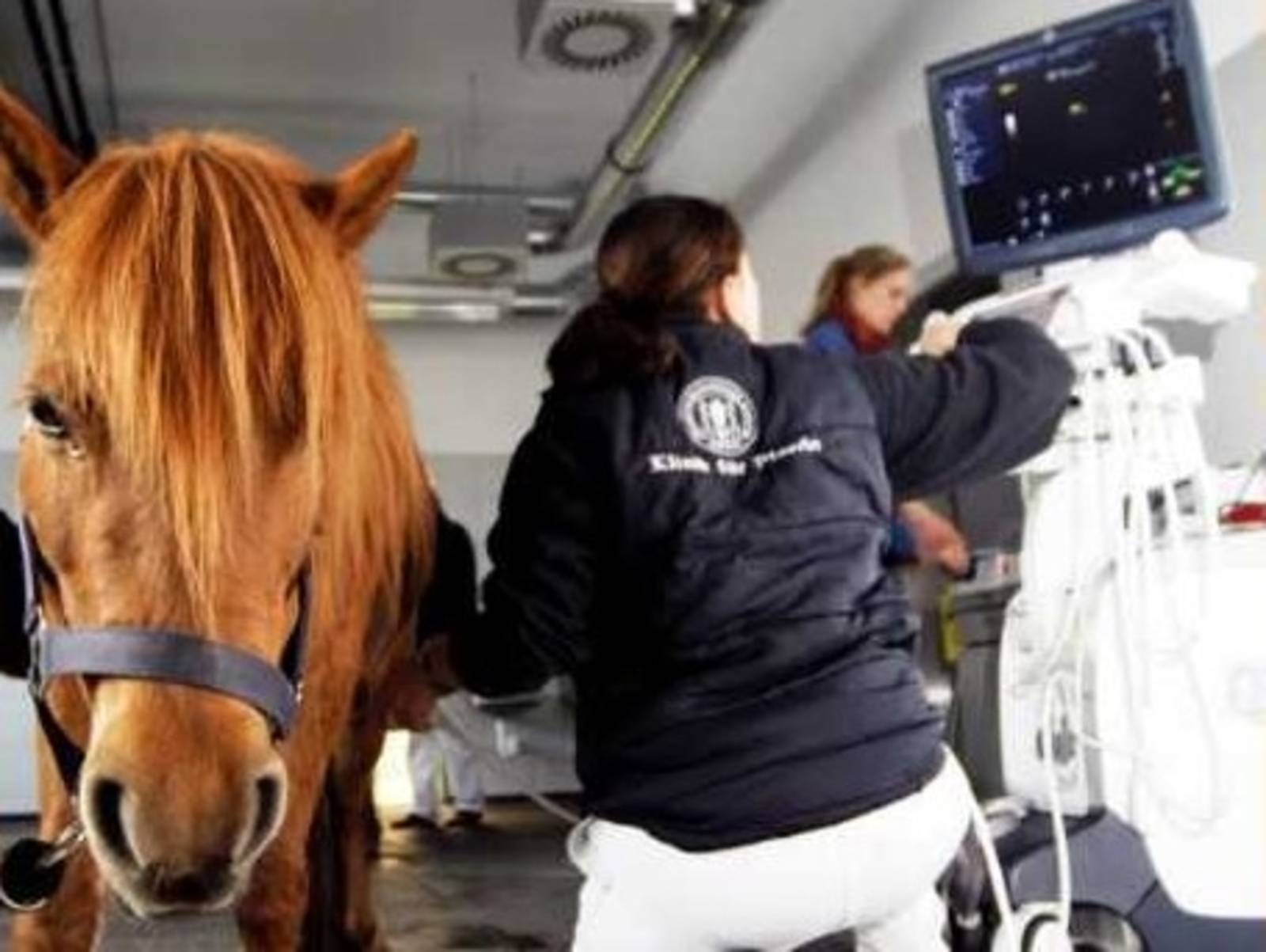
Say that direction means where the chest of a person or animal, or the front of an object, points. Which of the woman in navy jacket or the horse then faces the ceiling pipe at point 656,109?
the woman in navy jacket

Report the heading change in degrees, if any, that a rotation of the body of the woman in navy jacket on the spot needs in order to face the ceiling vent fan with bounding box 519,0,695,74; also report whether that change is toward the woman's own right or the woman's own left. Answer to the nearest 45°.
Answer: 0° — they already face it

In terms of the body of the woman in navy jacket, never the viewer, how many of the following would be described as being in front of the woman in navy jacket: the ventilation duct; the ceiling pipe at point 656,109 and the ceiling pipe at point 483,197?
3

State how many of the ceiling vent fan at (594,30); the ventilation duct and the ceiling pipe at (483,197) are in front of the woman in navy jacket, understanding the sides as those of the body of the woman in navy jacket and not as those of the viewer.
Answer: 3

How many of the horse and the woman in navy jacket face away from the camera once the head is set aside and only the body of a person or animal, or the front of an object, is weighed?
1

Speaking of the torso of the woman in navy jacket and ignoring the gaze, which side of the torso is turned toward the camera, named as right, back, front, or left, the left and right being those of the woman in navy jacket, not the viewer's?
back

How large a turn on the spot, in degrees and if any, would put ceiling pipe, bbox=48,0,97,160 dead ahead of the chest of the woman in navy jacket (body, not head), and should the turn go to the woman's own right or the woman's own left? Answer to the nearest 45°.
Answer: approximately 45° to the woman's own left

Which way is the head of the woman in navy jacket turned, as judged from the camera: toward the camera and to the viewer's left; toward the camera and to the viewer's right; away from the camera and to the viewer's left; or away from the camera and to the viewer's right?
away from the camera and to the viewer's right

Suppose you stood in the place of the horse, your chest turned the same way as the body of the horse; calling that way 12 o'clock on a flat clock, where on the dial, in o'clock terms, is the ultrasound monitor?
The ultrasound monitor is roughly at 8 o'clock from the horse.

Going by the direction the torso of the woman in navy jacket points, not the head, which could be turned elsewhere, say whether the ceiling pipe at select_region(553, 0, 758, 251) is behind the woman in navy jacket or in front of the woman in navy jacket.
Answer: in front

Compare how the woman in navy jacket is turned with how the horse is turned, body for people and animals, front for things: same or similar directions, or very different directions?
very different directions

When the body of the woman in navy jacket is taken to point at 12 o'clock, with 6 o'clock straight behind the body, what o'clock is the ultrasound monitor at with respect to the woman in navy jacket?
The ultrasound monitor is roughly at 1 o'clock from the woman in navy jacket.

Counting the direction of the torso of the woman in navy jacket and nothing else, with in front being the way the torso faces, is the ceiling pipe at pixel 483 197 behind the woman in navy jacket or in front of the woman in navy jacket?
in front
